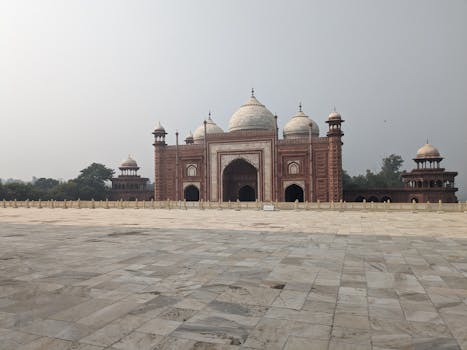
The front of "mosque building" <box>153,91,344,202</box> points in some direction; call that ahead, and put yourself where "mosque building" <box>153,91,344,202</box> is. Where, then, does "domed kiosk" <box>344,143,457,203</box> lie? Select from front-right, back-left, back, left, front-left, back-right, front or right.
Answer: left

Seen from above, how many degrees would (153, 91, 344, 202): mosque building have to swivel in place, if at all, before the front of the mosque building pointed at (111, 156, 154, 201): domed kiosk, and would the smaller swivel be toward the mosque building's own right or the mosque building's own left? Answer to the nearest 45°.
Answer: approximately 135° to the mosque building's own right

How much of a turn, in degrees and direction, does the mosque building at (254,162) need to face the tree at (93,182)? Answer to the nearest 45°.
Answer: approximately 135° to its right

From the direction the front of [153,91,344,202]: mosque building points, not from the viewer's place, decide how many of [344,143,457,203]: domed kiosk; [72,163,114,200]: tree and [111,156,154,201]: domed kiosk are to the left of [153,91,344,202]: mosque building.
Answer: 1

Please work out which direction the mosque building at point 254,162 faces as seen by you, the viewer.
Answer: facing the viewer

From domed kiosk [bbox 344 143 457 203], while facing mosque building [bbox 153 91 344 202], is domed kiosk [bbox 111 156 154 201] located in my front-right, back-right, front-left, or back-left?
front-right
